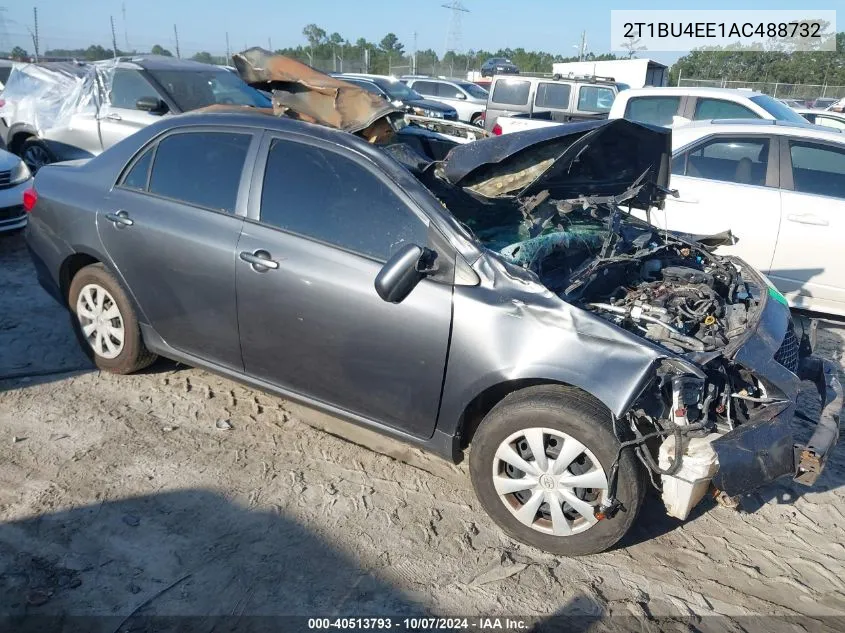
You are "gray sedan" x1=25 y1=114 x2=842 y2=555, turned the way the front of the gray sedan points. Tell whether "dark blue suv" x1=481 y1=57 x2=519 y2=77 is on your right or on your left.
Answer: on your left

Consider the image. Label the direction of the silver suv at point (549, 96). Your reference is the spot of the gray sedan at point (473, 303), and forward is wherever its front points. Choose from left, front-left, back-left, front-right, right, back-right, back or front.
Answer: back-left

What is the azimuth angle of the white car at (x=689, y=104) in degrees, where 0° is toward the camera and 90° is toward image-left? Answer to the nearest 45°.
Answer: approximately 270°

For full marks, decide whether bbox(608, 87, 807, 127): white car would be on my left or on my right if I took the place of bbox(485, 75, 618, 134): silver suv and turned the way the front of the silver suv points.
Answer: on my right

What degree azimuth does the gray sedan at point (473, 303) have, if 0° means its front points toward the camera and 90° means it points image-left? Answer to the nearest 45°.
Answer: approximately 315°
